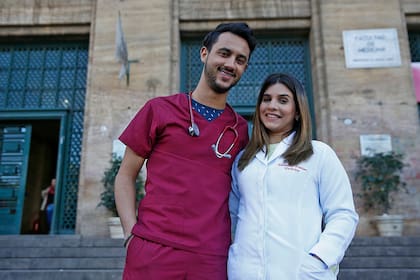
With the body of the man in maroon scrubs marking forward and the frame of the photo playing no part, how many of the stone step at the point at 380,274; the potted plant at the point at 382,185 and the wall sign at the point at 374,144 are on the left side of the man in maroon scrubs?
3

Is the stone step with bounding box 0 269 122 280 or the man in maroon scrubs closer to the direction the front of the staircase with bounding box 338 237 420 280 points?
the man in maroon scrubs

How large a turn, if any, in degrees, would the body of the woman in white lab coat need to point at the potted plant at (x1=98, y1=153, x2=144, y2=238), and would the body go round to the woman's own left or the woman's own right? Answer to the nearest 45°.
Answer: approximately 90° to the woman's own right

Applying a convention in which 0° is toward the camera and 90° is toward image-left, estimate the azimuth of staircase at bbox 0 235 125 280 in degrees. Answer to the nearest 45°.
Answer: approximately 0°

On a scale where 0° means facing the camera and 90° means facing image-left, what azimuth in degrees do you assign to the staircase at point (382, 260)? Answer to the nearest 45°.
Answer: approximately 0°

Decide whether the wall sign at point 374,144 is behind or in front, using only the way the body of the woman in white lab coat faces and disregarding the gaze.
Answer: behind
